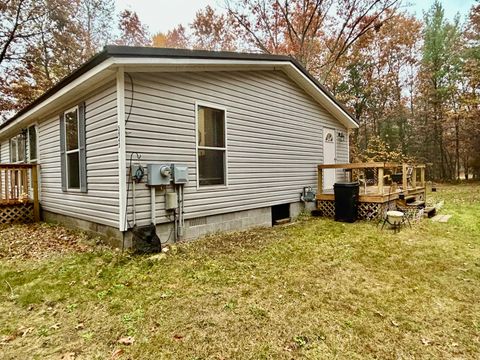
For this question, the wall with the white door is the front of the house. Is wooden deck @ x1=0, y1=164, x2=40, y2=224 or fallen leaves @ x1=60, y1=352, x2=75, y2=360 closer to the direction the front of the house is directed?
the fallen leaves

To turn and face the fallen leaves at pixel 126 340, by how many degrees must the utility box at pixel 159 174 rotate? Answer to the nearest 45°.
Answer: approximately 45° to its right

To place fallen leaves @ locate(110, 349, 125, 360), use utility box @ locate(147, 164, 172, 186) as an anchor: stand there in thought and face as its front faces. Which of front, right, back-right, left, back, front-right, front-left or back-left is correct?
front-right

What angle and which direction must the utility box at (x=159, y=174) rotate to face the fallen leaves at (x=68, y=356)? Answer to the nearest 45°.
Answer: approximately 45° to its right

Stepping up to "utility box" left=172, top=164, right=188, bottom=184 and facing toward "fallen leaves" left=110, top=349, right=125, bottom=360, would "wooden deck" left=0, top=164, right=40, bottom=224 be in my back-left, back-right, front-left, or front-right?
back-right

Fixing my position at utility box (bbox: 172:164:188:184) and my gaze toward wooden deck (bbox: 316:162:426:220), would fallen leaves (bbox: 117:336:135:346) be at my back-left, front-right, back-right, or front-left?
back-right
